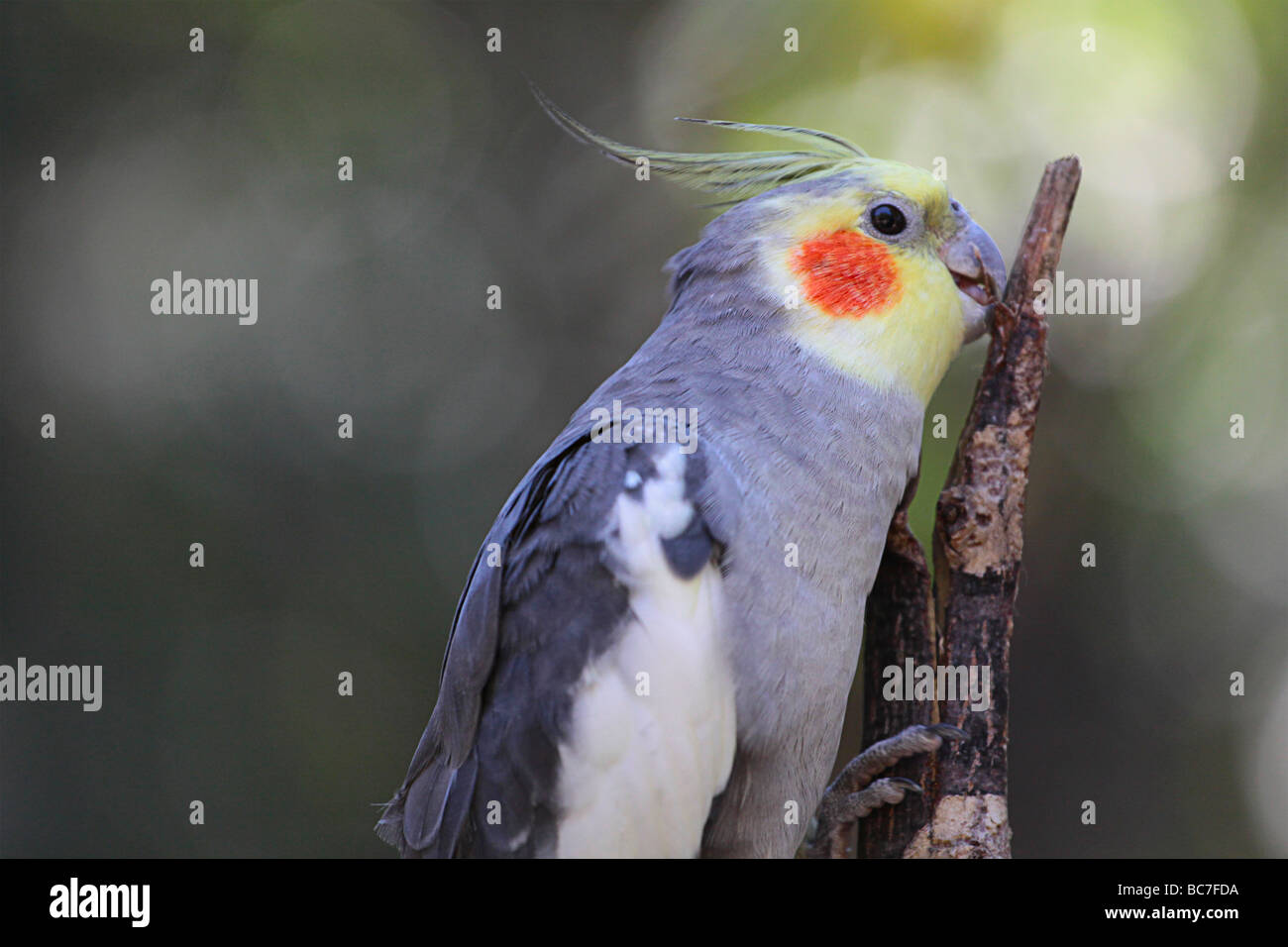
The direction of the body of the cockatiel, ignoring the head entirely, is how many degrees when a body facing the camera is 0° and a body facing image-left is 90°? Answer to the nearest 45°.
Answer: approximately 270°
